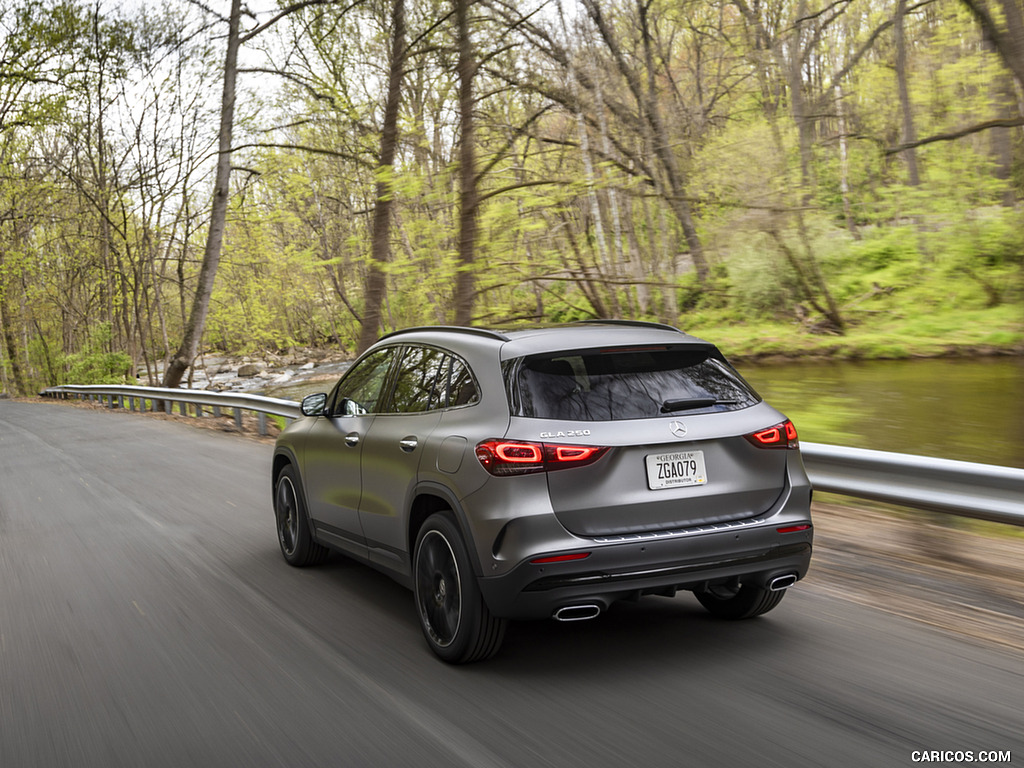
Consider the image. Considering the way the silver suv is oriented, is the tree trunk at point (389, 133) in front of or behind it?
in front

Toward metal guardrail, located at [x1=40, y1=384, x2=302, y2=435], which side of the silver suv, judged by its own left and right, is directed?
front

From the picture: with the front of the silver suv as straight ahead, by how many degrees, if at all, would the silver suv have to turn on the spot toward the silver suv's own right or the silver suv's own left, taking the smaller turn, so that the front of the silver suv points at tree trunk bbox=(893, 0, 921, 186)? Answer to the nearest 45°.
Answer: approximately 90° to the silver suv's own right

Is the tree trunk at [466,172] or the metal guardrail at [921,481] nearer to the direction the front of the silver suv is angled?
the tree trunk

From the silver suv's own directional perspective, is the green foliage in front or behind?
in front

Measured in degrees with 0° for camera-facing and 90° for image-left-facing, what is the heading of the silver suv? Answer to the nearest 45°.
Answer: approximately 135°

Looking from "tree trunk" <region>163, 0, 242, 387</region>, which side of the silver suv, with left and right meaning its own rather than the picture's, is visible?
front

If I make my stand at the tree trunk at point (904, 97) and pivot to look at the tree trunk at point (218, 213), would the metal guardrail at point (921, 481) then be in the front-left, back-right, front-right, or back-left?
front-left
